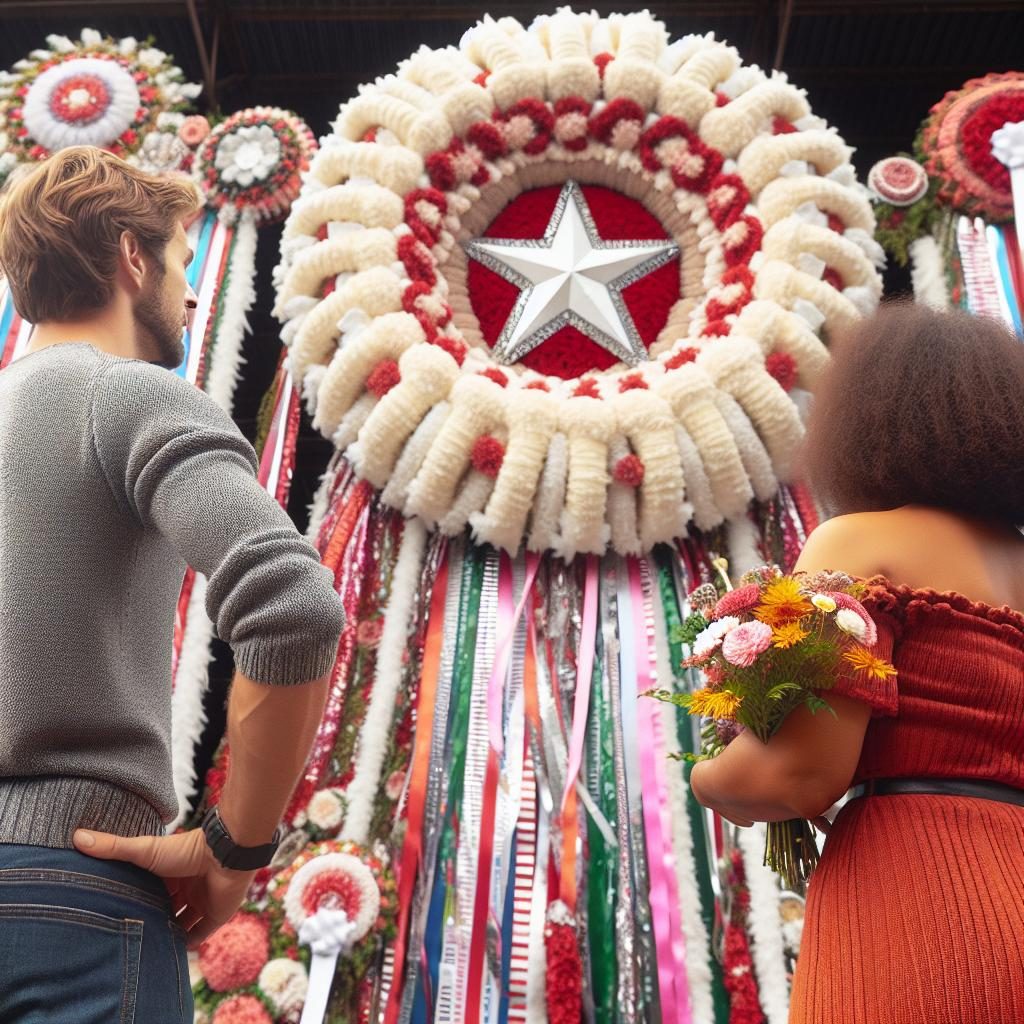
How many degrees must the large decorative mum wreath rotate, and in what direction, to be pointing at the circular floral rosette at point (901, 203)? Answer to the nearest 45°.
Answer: approximately 90° to its left

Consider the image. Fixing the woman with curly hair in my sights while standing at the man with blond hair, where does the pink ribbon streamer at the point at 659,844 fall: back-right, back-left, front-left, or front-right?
front-left

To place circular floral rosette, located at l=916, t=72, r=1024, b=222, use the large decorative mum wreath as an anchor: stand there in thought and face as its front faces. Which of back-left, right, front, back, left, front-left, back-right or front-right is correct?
left

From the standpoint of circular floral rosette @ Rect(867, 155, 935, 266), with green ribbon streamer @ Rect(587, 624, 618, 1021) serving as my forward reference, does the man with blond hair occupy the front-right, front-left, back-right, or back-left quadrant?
front-left

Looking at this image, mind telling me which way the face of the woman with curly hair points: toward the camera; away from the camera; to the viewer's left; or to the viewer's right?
away from the camera

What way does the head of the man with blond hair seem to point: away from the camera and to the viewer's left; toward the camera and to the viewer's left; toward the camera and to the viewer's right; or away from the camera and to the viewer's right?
away from the camera and to the viewer's right

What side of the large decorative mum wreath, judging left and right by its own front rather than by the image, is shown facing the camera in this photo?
front
